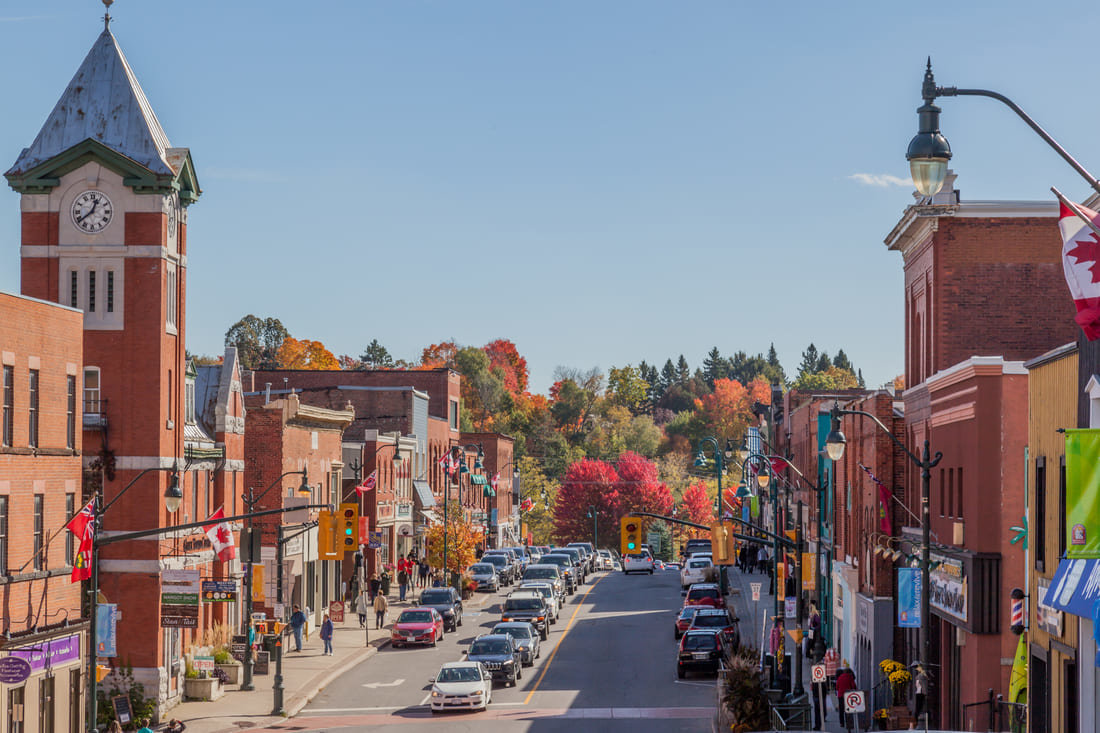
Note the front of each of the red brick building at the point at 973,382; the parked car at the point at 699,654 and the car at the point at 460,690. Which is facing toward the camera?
the car at the point at 460,690

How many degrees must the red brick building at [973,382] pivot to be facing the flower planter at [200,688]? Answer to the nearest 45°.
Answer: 0° — it already faces it

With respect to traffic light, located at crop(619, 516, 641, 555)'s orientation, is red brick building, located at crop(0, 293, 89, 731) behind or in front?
in front

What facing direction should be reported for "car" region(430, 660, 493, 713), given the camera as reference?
facing the viewer

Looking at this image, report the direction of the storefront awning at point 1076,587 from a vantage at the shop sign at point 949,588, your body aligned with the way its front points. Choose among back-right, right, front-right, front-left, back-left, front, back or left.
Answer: front-left

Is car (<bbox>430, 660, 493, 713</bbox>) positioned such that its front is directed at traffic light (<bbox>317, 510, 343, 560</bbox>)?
no

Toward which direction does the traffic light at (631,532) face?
toward the camera

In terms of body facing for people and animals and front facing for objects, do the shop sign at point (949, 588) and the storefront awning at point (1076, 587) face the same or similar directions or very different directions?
same or similar directions

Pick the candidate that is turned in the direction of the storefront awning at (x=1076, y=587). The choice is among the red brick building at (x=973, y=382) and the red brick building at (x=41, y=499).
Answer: the red brick building at (x=41, y=499)

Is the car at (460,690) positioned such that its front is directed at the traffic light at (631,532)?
no

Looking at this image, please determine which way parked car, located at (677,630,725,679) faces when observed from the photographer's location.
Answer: facing away from the viewer

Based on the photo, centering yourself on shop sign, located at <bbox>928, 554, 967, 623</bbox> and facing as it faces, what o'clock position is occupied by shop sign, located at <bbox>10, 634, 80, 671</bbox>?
shop sign, located at <bbox>10, 634, 80, 671</bbox> is roughly at 1 o'clock from shop sign, located at <bbox>928, 554, 967, 623</bbox>.

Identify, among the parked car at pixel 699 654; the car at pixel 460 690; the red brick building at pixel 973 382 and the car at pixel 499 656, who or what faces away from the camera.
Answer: the parked car at pixel 699 654

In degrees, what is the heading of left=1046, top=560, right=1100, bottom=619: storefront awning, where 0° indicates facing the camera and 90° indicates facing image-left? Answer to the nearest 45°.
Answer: approximately 45°

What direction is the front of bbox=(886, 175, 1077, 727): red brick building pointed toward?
to the viewer's left

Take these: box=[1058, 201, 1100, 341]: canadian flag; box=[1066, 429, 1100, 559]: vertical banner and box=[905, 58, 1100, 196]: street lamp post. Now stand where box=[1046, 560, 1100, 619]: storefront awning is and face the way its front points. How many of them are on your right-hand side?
0
